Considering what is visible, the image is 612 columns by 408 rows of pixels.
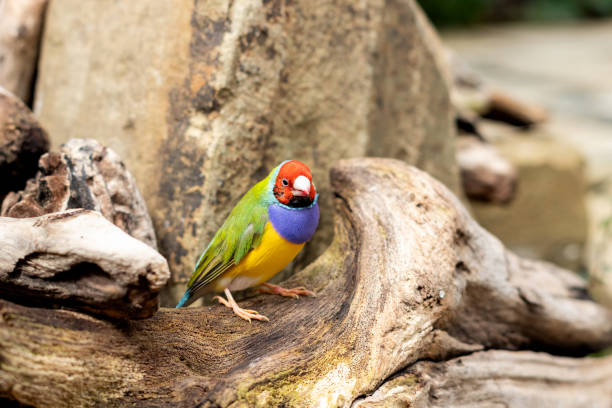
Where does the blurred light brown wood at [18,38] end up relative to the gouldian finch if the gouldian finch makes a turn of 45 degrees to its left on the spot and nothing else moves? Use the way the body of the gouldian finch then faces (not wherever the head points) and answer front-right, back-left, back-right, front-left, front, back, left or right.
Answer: back-left

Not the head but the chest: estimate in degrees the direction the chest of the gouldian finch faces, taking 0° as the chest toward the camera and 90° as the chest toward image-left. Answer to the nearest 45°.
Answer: approximately 315°

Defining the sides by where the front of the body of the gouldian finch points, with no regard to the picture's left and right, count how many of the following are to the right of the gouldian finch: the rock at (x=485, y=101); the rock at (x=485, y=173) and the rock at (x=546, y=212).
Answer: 0

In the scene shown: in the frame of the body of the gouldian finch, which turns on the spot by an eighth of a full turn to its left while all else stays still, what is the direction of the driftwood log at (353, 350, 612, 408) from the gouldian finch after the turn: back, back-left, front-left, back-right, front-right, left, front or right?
front

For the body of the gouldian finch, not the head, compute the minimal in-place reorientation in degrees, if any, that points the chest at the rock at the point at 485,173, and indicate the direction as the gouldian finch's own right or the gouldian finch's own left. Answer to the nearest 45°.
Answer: approximately 90° to the gouldian finch's own left

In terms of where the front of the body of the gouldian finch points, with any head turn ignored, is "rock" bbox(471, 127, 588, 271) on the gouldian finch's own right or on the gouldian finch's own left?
on the gouldian finch's own left

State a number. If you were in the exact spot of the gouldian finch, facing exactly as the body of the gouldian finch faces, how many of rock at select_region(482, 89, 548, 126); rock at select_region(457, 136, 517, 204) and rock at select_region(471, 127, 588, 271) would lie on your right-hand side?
0
